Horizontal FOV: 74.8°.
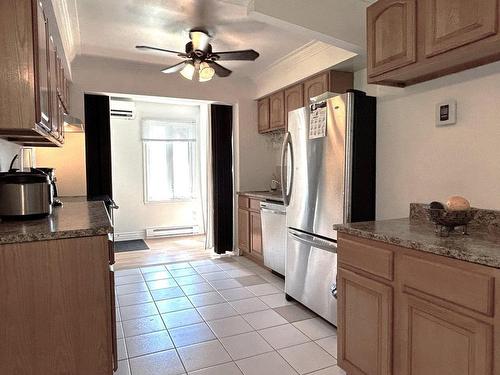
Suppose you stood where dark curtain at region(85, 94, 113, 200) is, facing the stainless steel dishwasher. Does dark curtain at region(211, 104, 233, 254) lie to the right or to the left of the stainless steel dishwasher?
left

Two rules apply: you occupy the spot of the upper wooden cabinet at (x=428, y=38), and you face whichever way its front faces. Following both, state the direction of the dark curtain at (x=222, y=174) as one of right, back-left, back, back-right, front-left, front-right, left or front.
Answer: right

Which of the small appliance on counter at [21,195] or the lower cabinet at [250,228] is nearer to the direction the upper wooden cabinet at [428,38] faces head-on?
the small appliance on counter

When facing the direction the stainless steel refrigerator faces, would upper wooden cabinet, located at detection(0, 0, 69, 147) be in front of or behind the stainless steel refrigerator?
in front

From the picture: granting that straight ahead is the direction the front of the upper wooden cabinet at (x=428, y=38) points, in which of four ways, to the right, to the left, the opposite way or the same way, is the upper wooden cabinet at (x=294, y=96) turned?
the same way

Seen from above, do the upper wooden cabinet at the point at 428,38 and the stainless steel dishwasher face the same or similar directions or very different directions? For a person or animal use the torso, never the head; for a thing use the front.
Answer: same or similar directions

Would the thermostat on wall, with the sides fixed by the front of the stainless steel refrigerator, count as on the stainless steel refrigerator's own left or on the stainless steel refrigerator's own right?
on the stainless steel refrigerator's own left

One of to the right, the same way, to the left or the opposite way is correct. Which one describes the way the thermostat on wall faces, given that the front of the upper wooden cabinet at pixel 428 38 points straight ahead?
the same way

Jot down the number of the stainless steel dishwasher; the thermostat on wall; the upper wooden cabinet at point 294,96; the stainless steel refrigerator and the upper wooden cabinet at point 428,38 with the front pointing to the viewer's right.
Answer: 0

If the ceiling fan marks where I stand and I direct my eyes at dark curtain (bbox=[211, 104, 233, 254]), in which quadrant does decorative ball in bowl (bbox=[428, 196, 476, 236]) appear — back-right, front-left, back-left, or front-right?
back-right

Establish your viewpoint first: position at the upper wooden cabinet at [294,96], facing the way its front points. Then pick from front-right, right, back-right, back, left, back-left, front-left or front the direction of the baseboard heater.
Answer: right

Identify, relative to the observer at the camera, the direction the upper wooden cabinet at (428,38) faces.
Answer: facing the viewer and to the left of the viewer

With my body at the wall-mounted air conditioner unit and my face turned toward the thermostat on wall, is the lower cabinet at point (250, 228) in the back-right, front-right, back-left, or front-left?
front-left
